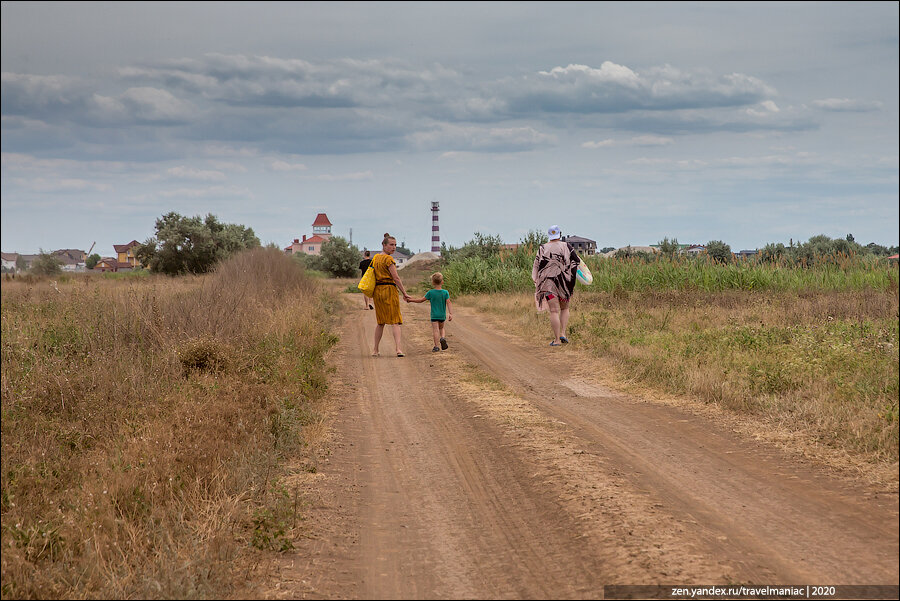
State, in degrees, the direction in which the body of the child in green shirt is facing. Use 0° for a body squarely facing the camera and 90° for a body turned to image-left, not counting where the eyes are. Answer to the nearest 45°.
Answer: approximately 180°

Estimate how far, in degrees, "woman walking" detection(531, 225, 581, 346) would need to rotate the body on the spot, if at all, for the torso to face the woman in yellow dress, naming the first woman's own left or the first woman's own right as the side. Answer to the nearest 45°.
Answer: approximately 135° to the first woman's own left

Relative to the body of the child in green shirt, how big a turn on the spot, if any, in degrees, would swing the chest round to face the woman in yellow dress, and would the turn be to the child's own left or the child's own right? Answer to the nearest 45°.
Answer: approximately 90° to the child's own left

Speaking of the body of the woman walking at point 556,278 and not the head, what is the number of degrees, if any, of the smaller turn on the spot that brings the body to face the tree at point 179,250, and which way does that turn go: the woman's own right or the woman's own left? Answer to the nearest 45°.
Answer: approximately 45° to the woman's own left

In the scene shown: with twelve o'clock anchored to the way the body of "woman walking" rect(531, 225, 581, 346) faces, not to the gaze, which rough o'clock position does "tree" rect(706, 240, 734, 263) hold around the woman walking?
The tree is roughly at 1 o'clock from the woman walking.

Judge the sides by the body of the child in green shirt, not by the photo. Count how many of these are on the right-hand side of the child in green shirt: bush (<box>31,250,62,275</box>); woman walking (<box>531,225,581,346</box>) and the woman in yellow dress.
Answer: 1

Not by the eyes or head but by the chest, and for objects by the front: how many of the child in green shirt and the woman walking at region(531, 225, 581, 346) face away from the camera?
2

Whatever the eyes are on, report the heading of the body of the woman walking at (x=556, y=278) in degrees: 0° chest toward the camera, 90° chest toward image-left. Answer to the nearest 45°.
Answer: approximately 180°

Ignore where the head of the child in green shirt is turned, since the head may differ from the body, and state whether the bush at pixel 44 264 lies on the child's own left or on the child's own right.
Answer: on the child's own left

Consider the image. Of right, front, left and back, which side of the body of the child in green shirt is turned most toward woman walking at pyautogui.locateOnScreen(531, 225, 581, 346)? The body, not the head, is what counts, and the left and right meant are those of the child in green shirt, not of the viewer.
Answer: right

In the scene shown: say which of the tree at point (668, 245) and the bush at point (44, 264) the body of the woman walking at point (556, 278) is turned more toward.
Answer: the tree

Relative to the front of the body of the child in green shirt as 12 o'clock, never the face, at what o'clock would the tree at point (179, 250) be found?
The tree is roughly at 11 o'clock from the child in green shirt.
